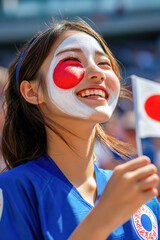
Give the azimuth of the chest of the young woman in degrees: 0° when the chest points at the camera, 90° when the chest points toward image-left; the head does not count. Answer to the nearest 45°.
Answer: approximately 315°

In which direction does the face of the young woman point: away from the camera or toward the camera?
toward the camera
